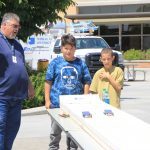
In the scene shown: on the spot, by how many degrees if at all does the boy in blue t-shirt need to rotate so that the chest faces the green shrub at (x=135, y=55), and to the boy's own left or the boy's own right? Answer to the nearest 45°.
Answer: approximately 180°

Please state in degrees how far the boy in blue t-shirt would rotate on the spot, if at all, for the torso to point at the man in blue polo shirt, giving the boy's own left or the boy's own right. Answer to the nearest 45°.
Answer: approximately 45° to the boy's own right

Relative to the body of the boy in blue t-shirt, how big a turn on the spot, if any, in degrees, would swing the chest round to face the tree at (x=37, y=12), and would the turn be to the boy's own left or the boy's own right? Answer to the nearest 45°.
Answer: approximately 180°

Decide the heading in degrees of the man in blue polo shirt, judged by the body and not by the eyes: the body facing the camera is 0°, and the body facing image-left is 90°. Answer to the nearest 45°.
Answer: approximately 315°

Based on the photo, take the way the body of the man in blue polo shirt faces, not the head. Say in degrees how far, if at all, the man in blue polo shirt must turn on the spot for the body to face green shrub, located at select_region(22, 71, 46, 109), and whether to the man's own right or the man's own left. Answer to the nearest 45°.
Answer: approximately 135° to the man's own left

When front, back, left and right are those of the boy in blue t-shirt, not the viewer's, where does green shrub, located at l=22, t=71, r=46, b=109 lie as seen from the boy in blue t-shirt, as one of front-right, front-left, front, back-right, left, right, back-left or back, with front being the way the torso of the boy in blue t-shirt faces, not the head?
back

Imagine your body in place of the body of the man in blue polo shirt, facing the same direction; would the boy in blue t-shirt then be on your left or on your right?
on your left
